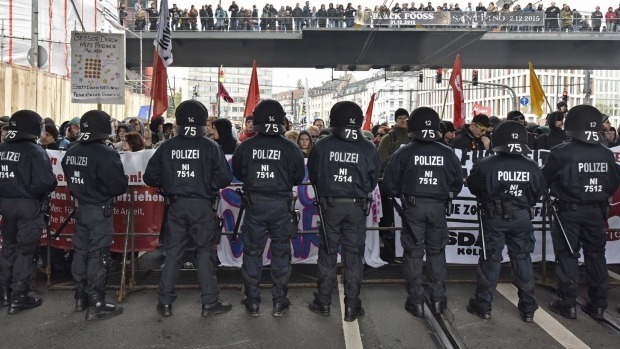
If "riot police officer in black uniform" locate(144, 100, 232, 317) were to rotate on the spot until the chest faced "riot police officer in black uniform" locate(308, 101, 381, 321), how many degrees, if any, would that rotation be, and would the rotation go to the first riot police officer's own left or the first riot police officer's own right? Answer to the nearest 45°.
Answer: approximately 90° to the first riot police officer's own right

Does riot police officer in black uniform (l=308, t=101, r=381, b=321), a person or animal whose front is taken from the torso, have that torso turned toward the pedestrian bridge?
yes

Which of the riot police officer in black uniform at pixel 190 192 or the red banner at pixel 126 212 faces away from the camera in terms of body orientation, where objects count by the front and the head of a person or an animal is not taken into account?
the riot police officer in black uniform

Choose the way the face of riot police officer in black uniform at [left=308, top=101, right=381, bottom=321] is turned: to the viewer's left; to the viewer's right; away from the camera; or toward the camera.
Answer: away from the camera

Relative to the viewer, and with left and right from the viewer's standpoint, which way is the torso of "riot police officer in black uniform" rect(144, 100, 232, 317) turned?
facing away from the viewer

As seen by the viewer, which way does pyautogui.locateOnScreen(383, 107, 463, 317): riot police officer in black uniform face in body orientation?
away from the camera

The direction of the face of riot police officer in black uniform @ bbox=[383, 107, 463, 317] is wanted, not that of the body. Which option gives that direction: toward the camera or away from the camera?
away from the camera

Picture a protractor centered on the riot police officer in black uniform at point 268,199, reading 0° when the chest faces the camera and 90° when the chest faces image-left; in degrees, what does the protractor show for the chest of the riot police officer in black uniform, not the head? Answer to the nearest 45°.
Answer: approximately 180°

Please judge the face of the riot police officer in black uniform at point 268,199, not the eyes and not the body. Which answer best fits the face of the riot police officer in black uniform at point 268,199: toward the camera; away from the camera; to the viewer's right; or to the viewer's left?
away from the camera

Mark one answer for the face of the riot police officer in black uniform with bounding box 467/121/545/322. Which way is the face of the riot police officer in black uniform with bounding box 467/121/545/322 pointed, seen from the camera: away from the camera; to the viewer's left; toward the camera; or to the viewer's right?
away from the camera

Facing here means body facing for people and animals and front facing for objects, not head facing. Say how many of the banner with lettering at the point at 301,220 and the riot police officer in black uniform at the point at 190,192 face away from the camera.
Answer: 1

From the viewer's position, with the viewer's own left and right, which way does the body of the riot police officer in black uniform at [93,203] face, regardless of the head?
facing away from the viewer and to the right of the viewer

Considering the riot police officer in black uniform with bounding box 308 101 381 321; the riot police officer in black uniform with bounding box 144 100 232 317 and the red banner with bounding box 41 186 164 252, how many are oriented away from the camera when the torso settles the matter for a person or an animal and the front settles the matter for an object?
2
